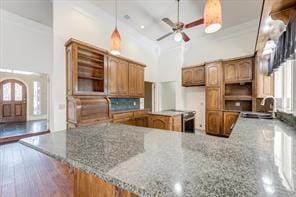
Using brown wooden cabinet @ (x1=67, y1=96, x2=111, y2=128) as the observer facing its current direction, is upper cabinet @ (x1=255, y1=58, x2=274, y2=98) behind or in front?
in front

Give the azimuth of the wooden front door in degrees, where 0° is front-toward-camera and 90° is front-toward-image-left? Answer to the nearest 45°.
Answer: approximately 0°

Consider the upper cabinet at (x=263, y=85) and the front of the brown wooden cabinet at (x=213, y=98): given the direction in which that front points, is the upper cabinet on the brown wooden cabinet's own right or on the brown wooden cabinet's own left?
on the brown wooden cabinet's own left

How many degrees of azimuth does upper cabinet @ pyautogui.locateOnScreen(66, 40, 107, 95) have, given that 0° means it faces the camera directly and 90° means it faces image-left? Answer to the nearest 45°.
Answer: approximately 315°

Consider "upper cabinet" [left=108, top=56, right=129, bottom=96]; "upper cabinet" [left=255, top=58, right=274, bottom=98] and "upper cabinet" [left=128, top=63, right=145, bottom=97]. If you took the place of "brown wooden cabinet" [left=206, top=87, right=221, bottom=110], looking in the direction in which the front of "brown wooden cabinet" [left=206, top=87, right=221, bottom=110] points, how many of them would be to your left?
1

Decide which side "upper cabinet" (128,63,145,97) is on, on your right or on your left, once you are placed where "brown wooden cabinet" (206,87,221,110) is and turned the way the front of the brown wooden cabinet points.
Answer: on your right

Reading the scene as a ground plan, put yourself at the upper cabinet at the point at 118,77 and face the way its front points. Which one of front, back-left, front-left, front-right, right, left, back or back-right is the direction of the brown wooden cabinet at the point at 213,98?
front-left

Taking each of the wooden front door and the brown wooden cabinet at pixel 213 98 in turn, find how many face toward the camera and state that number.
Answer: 2

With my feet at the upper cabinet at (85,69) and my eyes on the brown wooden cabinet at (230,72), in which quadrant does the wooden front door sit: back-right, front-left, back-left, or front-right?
back-left

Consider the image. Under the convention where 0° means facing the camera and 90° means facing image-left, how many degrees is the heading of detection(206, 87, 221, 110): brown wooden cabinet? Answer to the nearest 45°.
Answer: approximately 0°

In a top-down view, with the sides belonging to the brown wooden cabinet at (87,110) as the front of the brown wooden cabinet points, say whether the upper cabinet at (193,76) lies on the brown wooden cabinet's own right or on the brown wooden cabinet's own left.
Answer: on the brown wooden cabinet's own left
